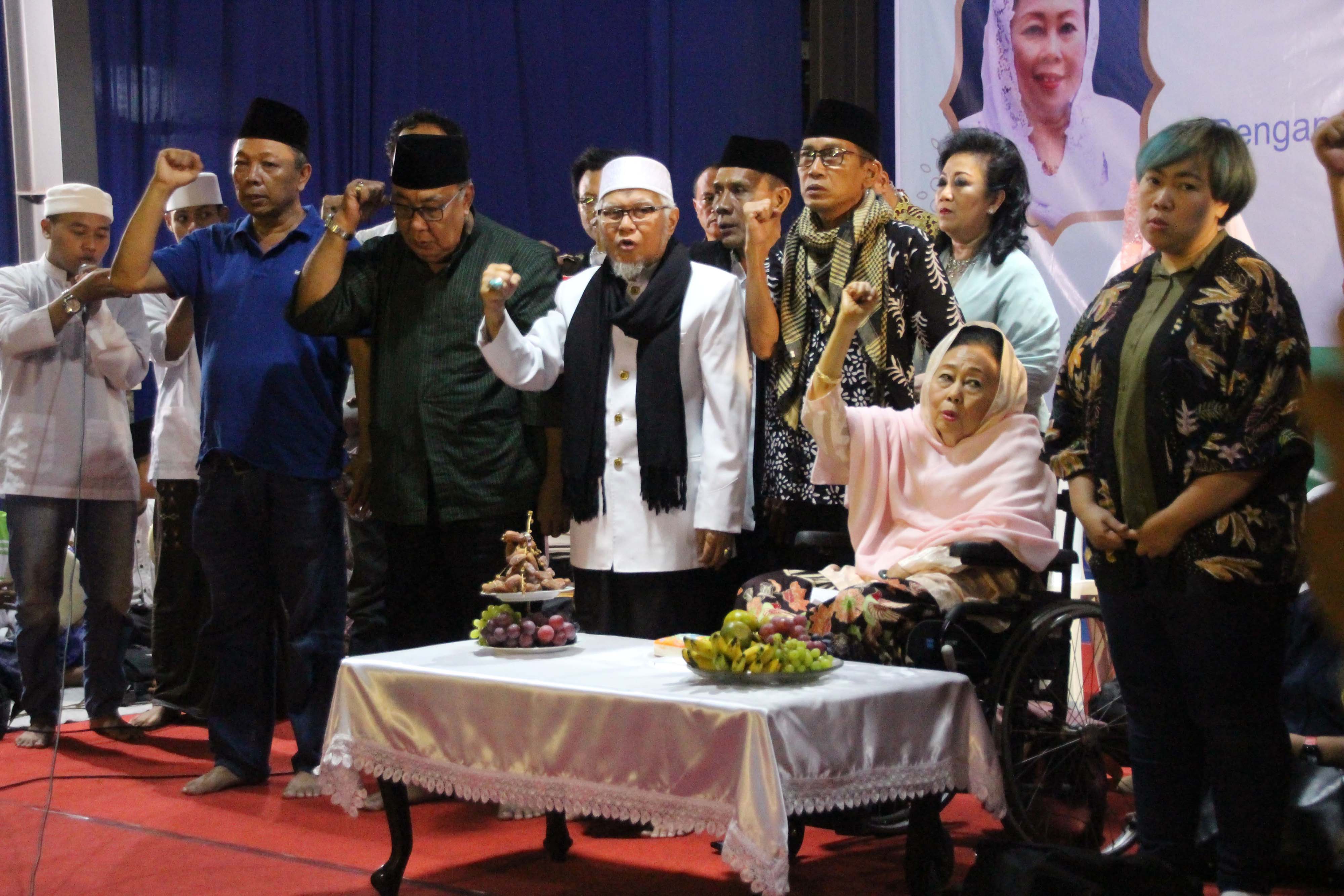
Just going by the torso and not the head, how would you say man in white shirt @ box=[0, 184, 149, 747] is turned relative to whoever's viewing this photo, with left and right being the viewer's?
facing the viewer

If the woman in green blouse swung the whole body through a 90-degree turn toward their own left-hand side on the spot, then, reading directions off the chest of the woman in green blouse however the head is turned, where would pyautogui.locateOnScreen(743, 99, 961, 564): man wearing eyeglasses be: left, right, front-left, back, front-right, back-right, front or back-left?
back

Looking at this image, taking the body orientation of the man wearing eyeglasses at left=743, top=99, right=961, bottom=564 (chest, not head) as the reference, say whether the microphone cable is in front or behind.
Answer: in front

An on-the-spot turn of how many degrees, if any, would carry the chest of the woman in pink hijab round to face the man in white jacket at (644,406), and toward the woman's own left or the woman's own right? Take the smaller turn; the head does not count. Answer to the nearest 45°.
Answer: approximately 45° to the woman's own right

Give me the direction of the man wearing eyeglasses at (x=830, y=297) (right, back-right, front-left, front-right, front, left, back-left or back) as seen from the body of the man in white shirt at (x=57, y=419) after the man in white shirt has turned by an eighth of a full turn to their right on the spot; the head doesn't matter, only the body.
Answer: back-left

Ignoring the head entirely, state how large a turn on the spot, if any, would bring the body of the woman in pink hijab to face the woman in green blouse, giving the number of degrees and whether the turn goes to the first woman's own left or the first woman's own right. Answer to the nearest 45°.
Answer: approximately 90° to the first woman's own left

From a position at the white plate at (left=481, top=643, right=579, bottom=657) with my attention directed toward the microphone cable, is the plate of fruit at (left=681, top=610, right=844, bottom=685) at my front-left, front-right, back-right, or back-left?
back-left

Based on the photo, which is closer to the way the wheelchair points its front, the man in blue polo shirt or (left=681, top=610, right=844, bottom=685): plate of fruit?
the plate of fruit

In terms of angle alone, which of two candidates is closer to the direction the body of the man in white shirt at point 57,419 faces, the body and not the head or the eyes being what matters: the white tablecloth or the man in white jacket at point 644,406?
the white tablecloth

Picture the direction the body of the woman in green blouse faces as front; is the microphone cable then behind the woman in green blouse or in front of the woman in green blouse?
in front

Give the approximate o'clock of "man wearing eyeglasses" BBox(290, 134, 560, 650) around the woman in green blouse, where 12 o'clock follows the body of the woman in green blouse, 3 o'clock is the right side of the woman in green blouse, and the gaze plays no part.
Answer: The man wearing eyeglasses is roughly at 2 o'clock from the woman in green blouse.

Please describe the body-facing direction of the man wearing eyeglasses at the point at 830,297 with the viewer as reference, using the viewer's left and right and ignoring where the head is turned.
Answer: facing the viewer and to the left of the viewer
